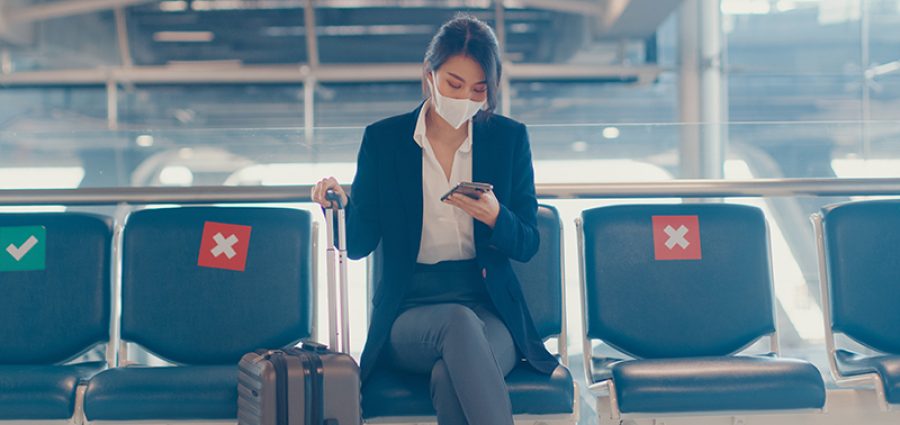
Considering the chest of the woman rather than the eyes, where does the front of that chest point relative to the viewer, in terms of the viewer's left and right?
facing the viewer
